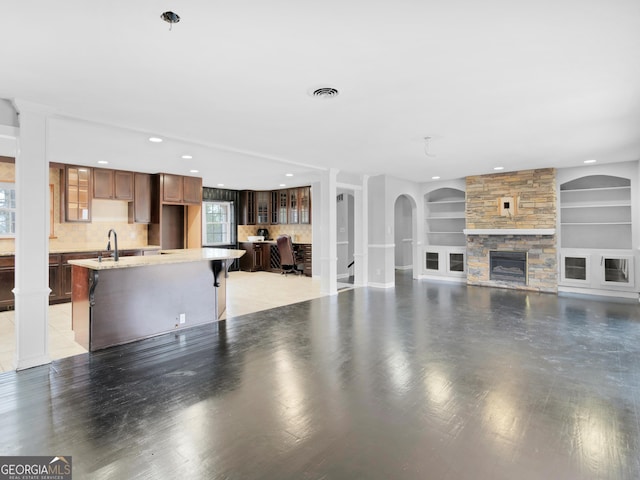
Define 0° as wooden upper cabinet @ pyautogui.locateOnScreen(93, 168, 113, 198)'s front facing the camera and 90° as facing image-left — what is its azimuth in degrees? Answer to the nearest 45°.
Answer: approximately 0°

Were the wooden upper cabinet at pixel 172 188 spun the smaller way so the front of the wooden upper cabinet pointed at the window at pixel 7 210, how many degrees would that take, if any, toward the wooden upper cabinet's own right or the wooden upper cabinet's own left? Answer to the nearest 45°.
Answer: approximately 90° to the wooden upper cabinet's own right

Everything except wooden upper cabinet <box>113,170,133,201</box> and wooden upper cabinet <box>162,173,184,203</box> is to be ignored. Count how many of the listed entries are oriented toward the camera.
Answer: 2

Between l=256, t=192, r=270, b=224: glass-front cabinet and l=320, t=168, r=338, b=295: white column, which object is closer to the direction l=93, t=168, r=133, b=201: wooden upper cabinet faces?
the white column

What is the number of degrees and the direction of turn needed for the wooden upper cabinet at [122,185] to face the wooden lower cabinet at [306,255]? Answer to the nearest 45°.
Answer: approximately 90° to its left

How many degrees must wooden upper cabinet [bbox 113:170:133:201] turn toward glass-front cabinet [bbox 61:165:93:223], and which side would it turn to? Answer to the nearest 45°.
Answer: approximately 90° to its right

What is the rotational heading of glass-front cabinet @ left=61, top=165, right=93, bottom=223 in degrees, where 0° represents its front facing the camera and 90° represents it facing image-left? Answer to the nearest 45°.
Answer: approximately 0°

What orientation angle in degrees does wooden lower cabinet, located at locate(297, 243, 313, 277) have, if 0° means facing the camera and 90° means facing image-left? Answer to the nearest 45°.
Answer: approximately 45°

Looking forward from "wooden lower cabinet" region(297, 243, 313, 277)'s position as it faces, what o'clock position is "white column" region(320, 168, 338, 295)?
The white column is roughly at 10 o'clock from the wooden lower cabinet.

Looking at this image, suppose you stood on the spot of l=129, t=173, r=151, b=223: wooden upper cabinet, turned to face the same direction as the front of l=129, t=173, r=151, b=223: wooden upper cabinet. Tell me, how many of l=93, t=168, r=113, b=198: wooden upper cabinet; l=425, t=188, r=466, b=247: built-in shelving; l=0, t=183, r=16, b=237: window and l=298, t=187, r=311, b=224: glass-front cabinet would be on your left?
2

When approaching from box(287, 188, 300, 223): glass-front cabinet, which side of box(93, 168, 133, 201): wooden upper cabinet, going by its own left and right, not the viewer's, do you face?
left

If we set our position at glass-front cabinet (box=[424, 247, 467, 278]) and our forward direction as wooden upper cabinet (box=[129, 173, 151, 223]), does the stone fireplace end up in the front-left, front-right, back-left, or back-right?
back-left
